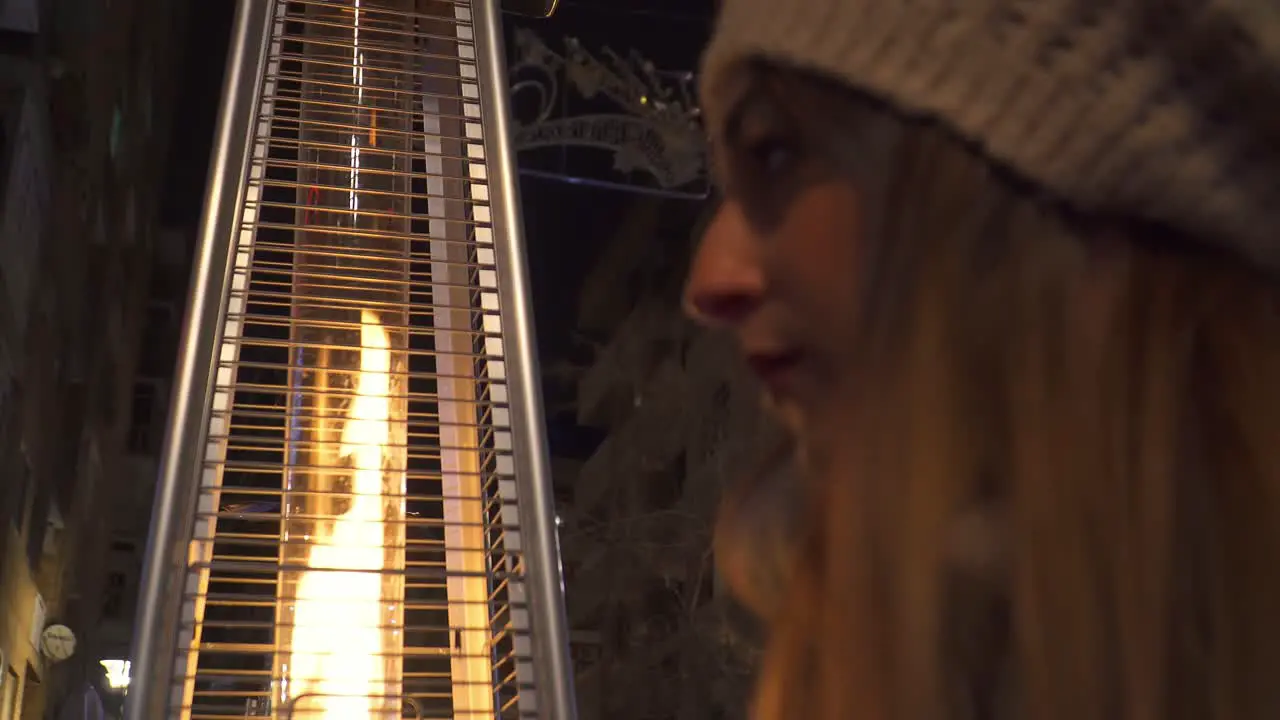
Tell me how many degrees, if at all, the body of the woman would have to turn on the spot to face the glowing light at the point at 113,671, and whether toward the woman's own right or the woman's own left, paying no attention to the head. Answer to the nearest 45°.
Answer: approximately 45° to the woman's own right

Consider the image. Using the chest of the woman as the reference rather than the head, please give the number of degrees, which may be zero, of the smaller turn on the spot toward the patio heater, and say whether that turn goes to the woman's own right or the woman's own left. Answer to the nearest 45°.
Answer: approximately 45° to the woman's own right

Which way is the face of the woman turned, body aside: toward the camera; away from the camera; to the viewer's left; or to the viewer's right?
to the viewer's left

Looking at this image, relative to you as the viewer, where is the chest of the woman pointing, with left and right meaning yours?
facing to the left of the viewer
